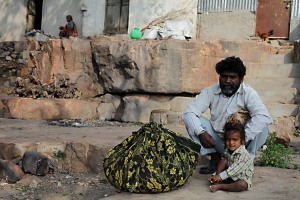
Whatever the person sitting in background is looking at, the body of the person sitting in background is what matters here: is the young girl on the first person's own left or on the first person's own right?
on the first person's own left

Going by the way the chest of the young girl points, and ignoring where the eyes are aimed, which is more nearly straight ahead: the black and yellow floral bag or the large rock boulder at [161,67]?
the black and yellow floral bag

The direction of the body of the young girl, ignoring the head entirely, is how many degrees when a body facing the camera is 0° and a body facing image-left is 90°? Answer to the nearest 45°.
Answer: approximately 45°

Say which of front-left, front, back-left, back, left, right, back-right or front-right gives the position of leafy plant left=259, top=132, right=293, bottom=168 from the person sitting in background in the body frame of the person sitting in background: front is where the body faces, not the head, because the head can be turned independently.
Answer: left

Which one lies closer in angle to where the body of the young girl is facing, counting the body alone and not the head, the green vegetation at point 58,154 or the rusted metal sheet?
the green vegetation

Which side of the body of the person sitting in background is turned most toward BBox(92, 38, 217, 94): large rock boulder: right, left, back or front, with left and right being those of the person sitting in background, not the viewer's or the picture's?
back

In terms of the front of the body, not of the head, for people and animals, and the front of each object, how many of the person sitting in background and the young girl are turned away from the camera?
0
